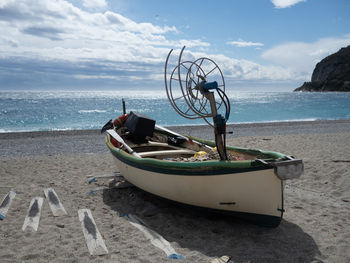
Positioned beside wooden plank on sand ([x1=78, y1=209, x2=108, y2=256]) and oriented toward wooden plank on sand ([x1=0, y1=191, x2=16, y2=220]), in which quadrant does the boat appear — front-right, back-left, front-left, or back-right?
back-right

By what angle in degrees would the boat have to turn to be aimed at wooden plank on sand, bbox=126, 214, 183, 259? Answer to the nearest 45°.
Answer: approximately 135° to its right

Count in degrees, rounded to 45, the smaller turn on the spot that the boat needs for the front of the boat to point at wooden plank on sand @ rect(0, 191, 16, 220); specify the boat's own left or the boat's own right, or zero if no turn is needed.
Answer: approximately 135° to the boat's own right

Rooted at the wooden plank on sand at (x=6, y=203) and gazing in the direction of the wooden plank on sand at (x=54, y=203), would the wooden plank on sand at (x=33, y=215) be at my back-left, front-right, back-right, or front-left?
front-right

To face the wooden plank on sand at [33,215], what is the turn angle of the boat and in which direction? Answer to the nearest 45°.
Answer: approximately 135° to its right

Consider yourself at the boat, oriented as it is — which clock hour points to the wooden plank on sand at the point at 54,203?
The wooden plank on sand is roughly at 5 o'clock from the boat.

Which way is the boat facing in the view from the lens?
facing the viewer and to the right of the viewer

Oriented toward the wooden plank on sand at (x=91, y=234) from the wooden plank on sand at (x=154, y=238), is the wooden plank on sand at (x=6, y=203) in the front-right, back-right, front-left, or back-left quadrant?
front-right

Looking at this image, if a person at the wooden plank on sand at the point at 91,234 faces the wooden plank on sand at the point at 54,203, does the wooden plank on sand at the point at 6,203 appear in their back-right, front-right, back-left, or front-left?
front-left

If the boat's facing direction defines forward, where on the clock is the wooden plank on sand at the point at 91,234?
The wooden plank on sand is roughly at 4 o'clock from the boat.

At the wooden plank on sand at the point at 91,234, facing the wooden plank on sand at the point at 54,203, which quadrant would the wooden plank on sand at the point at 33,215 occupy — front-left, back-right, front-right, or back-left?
front-left
